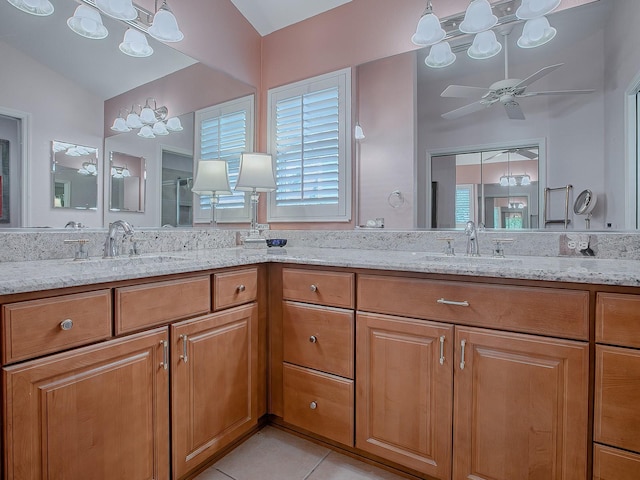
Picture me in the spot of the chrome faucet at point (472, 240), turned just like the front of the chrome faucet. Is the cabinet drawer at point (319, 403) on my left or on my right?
on my right

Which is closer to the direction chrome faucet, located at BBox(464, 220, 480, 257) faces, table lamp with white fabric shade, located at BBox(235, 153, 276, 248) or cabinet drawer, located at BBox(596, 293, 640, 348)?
the cabinet drawer

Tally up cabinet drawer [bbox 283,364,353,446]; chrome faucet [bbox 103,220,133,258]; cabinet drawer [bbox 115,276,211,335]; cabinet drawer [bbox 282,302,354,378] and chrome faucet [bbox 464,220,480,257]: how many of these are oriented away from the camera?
0

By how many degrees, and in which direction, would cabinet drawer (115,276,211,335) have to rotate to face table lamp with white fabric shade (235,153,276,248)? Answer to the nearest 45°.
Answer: approximately 90° to its left

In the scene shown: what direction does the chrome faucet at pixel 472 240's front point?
toward the camera

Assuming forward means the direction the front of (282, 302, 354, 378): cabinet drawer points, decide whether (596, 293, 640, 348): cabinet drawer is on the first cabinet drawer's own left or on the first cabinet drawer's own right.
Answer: on the first cabinet drawer's own left

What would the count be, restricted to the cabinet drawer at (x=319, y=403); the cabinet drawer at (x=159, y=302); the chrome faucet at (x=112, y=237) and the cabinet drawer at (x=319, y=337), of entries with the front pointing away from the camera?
0

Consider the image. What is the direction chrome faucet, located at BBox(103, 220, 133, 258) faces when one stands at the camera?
facing the viewer and to the right of the viewer

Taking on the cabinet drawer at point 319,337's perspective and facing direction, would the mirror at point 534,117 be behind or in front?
behind

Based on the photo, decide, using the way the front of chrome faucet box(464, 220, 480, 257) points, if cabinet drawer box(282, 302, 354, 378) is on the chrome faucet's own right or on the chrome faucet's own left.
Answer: on the chrome faucet's own right

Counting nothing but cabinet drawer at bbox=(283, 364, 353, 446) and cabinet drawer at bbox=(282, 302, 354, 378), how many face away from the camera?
0

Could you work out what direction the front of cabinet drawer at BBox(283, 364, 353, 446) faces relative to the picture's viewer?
facing the viewer and to the left of the viewer
